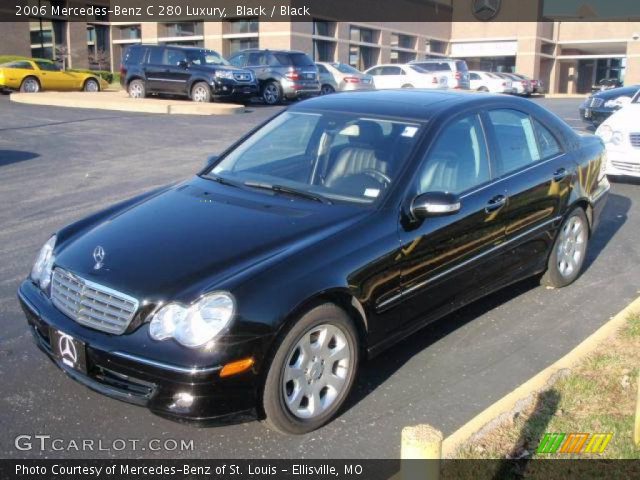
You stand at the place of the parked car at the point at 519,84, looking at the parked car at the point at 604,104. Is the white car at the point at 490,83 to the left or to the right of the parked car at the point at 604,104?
right

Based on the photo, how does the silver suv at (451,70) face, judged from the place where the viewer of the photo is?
facing away from the viewer and to the left of the viewer

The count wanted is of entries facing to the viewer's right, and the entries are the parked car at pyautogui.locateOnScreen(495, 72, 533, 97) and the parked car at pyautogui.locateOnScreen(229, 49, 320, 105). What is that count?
0

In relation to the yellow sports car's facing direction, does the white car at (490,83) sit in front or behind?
in front

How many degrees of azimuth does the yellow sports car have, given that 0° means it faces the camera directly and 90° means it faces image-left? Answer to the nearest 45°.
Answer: approximately 270°

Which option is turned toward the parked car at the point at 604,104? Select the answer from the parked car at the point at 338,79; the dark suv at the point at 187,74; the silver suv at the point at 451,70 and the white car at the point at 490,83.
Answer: the dark suv

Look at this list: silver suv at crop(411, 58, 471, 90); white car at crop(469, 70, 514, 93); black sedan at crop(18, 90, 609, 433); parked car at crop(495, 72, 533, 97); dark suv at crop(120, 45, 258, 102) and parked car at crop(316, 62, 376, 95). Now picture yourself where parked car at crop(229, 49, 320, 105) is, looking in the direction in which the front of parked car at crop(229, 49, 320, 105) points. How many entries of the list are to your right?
4

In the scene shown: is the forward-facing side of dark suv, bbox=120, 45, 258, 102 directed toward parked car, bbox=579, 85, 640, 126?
yes

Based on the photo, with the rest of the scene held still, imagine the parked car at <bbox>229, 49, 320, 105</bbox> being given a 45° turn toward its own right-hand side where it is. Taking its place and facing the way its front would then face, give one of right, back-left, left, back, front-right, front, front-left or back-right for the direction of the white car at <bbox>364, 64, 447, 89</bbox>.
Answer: front-right

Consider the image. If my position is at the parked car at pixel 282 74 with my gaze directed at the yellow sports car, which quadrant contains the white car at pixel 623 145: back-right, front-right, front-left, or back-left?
back-left

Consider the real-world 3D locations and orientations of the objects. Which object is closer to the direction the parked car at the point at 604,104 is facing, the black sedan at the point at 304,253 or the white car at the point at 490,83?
the black sedan
